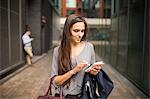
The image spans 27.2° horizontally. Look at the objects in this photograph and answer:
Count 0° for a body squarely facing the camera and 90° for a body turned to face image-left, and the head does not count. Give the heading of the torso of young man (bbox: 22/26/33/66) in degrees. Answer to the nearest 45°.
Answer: approximately 270°

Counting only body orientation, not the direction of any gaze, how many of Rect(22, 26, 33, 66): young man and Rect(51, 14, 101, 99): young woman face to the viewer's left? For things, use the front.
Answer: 0

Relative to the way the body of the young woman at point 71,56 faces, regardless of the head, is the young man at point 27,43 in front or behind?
behind

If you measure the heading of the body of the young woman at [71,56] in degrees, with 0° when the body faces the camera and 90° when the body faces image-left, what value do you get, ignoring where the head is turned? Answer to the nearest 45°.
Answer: approximately 315°
